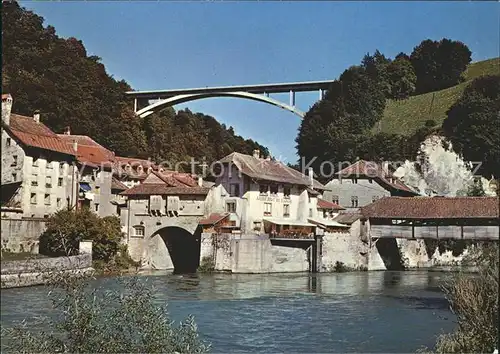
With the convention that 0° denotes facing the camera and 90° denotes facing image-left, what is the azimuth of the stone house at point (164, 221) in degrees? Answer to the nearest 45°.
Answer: approximately 0°

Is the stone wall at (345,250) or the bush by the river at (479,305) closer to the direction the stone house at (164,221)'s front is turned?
the bush by the river

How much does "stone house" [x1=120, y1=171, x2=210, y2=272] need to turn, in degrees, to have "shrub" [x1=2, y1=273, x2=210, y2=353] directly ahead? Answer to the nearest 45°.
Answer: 0° — it already faces it

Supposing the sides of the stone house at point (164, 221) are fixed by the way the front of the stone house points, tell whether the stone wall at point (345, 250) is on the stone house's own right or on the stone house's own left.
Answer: on the stone house's own left

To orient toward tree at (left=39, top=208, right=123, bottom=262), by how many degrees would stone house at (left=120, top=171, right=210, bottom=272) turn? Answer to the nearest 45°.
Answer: approximately 45° to its right

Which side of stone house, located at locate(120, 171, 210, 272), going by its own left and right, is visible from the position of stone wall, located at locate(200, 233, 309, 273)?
left

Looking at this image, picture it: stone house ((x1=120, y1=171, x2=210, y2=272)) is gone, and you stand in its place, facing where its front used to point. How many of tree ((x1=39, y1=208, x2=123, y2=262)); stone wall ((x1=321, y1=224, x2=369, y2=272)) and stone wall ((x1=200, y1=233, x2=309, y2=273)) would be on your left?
2
